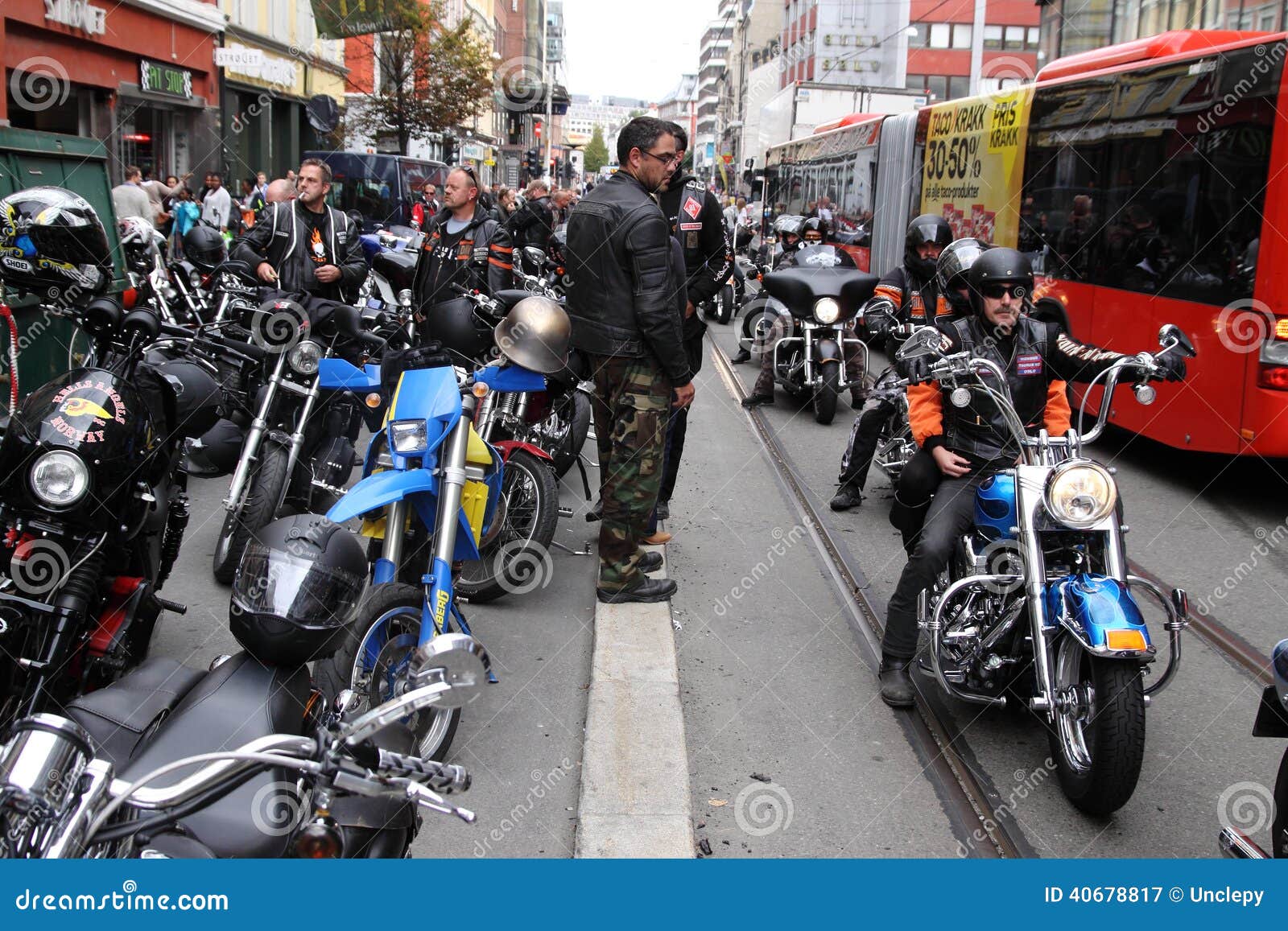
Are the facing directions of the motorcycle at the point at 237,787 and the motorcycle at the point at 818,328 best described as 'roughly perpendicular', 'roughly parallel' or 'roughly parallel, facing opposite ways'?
roughly parallel

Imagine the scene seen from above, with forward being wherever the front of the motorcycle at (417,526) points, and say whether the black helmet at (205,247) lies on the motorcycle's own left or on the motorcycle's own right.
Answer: on the motorcycle's own right

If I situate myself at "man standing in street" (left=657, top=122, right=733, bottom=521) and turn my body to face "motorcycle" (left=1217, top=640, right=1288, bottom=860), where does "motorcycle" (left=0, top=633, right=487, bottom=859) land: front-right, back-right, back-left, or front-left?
front-right

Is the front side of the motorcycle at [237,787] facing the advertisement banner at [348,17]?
no

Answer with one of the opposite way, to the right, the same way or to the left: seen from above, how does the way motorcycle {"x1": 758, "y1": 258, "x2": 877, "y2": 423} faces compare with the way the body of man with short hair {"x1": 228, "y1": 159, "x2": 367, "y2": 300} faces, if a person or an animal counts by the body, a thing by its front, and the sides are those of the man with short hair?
the same way

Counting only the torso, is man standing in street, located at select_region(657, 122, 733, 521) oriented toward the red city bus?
no

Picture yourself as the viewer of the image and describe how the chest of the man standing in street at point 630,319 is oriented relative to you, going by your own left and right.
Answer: facing away from the viewer and to the right of the viewer

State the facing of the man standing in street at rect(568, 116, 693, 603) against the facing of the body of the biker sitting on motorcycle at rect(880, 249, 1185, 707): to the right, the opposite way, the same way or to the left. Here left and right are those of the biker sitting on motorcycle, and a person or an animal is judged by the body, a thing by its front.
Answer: to the left

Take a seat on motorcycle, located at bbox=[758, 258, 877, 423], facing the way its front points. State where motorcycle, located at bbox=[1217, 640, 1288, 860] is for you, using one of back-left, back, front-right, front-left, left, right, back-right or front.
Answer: front

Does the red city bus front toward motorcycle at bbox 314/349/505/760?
no

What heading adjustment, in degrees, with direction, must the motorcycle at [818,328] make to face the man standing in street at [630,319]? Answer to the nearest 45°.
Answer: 0° — it already faces them

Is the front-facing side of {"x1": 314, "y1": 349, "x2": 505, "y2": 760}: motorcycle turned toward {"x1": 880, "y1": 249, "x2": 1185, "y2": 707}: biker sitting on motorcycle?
no

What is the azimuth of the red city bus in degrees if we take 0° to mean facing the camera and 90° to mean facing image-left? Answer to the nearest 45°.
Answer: approximately 135°

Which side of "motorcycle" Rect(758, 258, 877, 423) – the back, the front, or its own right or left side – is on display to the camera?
front

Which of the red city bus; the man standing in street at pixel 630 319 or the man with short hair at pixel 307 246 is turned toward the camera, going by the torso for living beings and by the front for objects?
the man with short hair

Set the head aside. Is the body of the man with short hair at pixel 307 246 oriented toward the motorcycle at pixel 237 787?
yes
